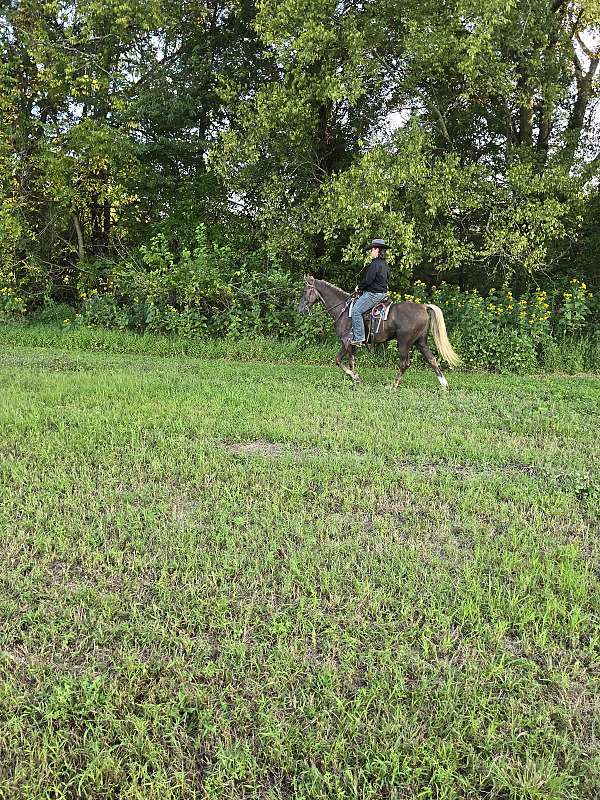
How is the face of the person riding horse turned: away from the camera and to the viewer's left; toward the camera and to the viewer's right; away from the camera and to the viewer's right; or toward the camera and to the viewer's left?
toward the camera and to the viewer's left

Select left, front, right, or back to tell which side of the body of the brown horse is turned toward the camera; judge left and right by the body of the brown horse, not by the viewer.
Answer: left

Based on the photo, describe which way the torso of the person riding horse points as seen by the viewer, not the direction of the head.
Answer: to the viewer's left
